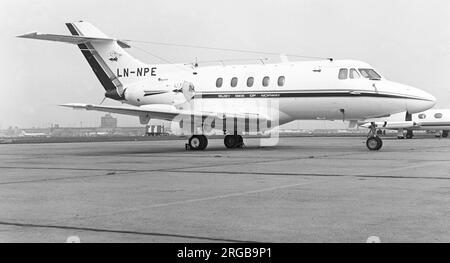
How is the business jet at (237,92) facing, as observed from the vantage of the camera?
facing the viewer and to the right of the viewer
